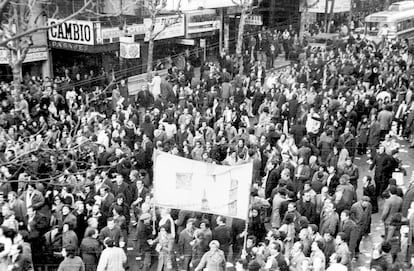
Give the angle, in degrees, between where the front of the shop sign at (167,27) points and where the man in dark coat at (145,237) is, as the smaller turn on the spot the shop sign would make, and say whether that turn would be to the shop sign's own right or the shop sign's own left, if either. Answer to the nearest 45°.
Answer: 0° — it already faces them

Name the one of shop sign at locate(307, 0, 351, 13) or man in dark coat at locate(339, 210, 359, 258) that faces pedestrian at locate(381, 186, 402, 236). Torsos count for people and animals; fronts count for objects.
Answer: the shop sign

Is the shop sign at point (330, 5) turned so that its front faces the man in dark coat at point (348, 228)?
yes

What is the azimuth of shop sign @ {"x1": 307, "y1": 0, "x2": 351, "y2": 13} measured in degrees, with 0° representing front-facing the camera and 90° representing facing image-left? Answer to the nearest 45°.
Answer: approximately 0°
